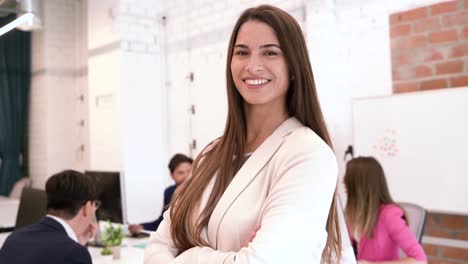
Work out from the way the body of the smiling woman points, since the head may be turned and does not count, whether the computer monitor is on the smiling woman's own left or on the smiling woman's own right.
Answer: on the smiling woman's own right

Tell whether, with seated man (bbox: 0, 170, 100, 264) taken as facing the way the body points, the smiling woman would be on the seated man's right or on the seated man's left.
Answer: on the seated man's right

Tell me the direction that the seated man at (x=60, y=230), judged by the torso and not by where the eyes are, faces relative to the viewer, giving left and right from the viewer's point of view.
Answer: facing away from the viewer and to the right of the viewer

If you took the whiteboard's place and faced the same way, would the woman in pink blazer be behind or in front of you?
in front

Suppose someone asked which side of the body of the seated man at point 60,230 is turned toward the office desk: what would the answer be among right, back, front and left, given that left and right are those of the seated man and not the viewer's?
front

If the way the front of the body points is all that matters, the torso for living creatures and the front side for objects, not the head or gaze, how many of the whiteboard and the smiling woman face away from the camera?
0

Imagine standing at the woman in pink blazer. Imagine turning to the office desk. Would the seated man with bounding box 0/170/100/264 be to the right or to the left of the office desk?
left

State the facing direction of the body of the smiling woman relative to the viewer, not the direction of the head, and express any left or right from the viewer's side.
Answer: facing the viewer and to the left of the viewer

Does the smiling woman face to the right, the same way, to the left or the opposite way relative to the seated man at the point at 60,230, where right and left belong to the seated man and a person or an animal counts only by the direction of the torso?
the opposite way
